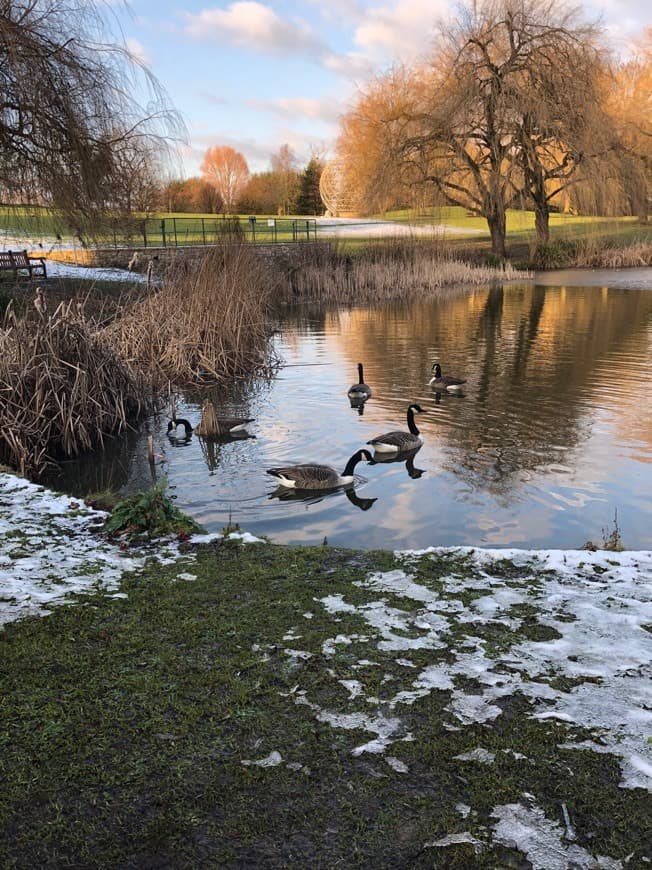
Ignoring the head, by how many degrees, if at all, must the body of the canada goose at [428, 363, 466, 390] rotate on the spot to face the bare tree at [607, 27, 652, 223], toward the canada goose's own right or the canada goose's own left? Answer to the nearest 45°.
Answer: approximately 90° to the canada goose's own right

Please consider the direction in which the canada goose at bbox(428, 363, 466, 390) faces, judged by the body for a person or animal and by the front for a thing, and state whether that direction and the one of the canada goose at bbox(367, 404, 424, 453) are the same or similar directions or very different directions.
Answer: very different directions

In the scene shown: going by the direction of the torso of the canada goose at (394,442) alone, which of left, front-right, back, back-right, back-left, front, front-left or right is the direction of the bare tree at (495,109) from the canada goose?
left

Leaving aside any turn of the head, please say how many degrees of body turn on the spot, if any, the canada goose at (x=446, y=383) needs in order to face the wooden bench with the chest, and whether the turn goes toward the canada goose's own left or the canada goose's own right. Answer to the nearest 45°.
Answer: approximately 45° to the canada goose's own right

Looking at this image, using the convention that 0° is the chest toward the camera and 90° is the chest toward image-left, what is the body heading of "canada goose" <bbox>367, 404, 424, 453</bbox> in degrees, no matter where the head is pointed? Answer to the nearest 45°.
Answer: approximately 270°

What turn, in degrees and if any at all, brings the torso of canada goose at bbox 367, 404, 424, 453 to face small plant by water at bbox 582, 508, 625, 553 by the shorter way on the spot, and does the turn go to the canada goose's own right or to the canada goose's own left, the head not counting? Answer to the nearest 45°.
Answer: approximately 45° to the canada goose's own right

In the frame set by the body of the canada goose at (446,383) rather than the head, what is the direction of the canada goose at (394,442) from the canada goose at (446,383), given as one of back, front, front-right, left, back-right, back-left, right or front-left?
left

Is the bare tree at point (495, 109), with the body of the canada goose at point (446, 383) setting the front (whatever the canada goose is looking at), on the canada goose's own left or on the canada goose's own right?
on the canada goose's own right

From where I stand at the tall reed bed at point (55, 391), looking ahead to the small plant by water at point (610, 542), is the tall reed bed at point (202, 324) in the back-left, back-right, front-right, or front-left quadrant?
back-left

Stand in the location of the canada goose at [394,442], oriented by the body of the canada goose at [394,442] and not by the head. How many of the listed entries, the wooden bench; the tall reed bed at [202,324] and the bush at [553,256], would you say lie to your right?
0

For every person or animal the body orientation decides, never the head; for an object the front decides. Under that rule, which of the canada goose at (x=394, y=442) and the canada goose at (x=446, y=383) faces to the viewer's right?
the canada goose at (x=394, y=442)

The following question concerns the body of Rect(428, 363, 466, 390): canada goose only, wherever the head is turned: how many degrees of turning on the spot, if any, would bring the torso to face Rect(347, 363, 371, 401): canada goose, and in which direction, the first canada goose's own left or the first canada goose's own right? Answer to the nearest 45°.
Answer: approximately 45° to the first canada goose's own left

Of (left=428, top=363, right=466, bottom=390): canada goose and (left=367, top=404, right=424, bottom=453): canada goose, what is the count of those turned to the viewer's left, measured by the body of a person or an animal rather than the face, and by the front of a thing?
1

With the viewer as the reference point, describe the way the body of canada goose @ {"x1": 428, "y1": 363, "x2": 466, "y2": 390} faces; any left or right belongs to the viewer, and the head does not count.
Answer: facing to the left of the viewer

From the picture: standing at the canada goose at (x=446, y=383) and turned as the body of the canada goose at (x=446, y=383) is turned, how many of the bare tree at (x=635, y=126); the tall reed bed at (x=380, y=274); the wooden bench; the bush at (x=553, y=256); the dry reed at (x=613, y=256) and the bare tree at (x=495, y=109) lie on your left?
0

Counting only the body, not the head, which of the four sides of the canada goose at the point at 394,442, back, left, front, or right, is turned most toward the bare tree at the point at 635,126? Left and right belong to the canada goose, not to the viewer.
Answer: left

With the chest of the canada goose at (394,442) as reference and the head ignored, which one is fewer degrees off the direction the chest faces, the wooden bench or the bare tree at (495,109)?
the bare tree

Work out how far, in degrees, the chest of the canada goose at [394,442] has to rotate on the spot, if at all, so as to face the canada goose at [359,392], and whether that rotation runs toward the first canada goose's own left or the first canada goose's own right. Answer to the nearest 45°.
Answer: approximately 90° to the first canada goose's own left

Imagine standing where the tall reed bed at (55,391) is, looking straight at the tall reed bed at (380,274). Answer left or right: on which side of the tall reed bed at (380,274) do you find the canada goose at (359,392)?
right
